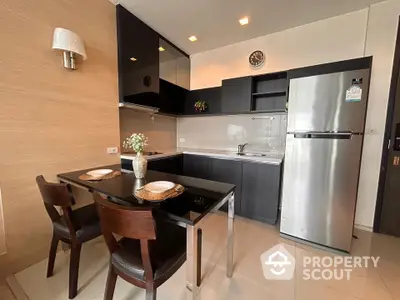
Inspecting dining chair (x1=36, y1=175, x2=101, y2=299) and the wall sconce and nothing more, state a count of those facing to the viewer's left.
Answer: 0

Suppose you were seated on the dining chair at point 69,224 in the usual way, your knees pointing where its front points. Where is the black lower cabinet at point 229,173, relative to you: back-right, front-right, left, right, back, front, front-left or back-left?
front-right

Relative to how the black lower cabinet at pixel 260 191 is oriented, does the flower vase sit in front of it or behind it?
in front

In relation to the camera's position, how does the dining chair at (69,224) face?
facing away from the viewer and to the right of the viewer

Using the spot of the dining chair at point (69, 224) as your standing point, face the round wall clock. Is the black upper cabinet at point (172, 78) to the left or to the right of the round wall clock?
left

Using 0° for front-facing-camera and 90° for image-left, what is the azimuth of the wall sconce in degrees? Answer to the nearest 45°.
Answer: approximately 315°

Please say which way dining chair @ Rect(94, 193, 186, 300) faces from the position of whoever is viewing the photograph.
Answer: facing away from the viewer and to the right of the viewer

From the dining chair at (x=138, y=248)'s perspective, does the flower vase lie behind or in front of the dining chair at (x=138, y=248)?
in front

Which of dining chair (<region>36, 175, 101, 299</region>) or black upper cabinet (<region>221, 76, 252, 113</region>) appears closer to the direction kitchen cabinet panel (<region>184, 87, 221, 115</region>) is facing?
the dining chair

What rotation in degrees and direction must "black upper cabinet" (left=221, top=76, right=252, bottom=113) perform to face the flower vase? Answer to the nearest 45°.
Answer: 0° — it already faces it
